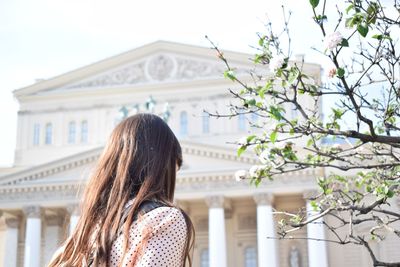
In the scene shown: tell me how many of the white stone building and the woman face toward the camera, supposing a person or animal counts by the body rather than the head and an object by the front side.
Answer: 1

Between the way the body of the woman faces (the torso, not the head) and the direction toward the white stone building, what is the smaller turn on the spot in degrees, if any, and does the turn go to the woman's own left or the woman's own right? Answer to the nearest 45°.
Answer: approximately 45° to the woman's own left

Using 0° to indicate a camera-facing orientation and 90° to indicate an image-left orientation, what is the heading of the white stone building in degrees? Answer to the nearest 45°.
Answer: approximately 0°

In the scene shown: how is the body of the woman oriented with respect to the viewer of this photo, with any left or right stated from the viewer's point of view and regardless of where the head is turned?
facing away from the viewer and to the right of the viewer

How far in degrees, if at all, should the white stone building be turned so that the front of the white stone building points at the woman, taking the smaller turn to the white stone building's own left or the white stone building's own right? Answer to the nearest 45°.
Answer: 0° — it already faces them
